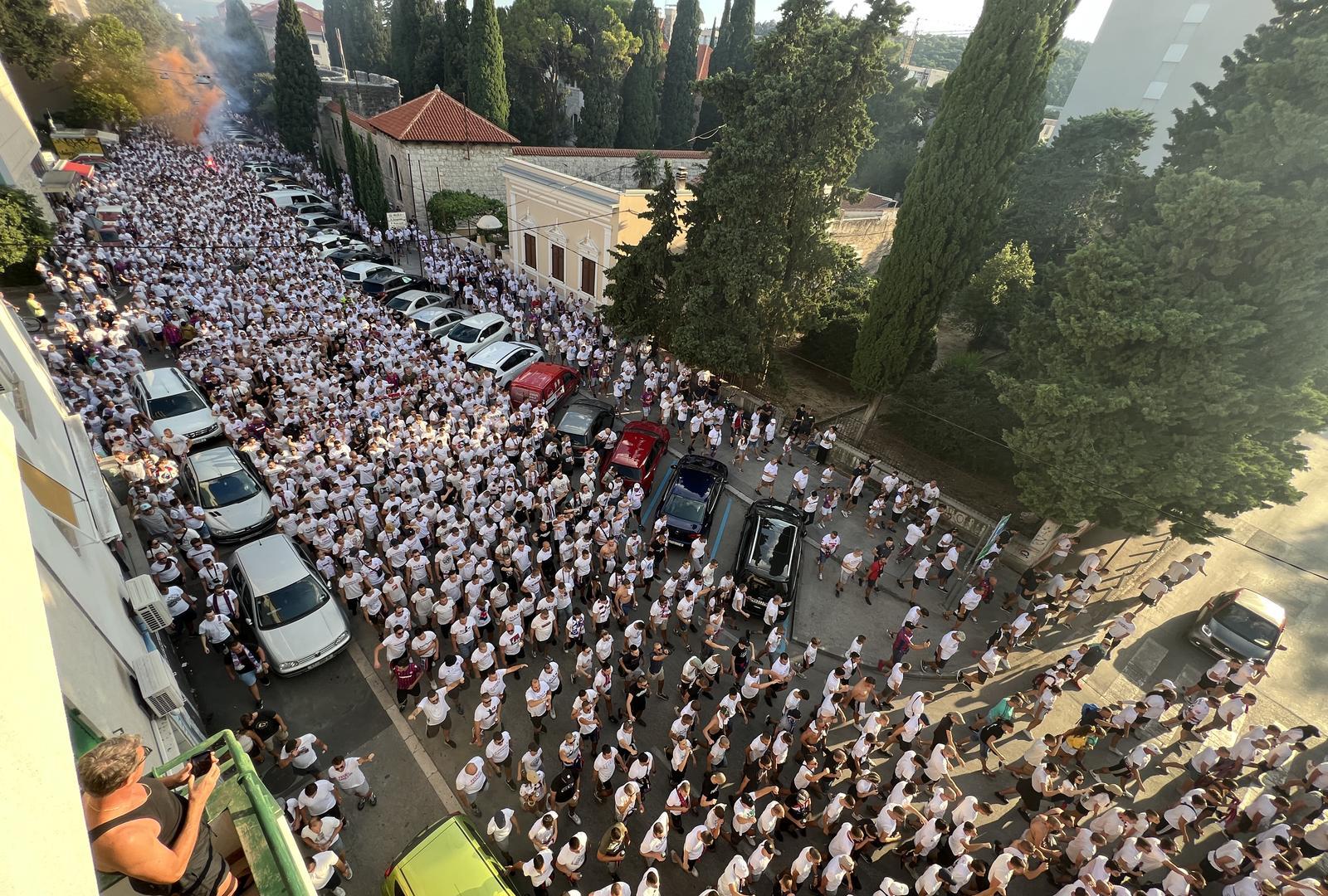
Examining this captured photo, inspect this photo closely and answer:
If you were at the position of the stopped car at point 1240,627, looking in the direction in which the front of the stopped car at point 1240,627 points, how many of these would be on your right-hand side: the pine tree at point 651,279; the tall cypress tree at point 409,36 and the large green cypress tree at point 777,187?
3

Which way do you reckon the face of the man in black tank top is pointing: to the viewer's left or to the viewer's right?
to the viewer's right

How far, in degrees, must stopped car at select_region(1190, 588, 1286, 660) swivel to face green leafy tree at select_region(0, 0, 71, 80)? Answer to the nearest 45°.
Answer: approximately 90° to its right

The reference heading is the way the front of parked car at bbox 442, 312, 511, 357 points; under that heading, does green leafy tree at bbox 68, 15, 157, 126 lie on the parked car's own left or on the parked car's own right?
on the parked car's own right

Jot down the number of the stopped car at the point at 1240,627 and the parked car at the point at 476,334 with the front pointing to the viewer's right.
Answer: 0

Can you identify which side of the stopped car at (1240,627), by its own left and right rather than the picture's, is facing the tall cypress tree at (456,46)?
right

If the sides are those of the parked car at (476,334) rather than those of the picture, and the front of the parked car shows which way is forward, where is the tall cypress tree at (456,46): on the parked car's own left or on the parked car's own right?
on the parked car's own right
